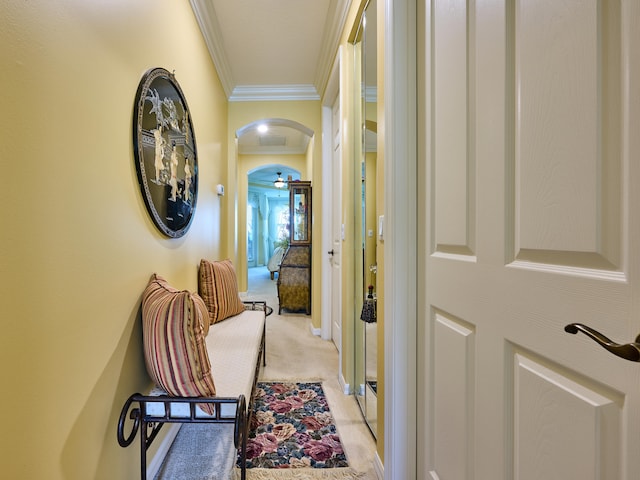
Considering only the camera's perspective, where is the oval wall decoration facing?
facing the viewer and to the right of the viewer

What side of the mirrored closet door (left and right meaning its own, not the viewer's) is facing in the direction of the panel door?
left

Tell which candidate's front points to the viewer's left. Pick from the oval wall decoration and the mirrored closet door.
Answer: the mirrored closet door

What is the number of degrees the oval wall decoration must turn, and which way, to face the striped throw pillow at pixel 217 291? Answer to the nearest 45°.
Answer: approximately 90° to its left

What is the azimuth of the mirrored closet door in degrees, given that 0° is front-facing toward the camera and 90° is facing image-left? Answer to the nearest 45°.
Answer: approximately 90°

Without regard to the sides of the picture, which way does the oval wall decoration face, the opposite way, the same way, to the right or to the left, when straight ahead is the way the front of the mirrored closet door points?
the opposite way

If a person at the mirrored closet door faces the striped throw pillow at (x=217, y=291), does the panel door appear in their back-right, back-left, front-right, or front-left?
back-left
